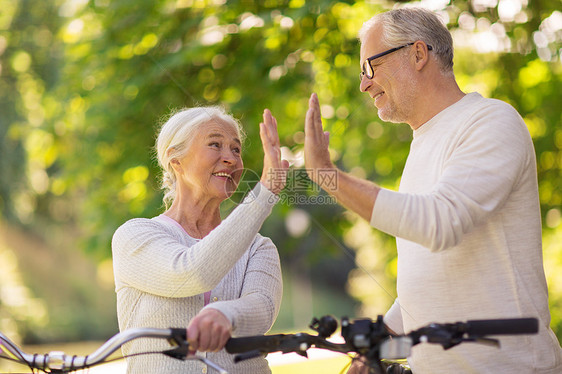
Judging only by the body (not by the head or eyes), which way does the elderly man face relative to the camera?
to the viewer's left

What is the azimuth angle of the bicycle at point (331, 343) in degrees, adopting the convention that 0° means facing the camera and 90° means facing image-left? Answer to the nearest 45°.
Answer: approximately 0°

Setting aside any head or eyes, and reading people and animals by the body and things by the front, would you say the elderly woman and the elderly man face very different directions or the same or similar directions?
very different directions

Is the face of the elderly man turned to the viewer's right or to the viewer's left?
to the viewer's left

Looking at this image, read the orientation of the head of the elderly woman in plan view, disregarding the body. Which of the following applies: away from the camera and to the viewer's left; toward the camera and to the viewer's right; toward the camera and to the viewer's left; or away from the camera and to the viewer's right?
toward the camera and to the viewer's right
